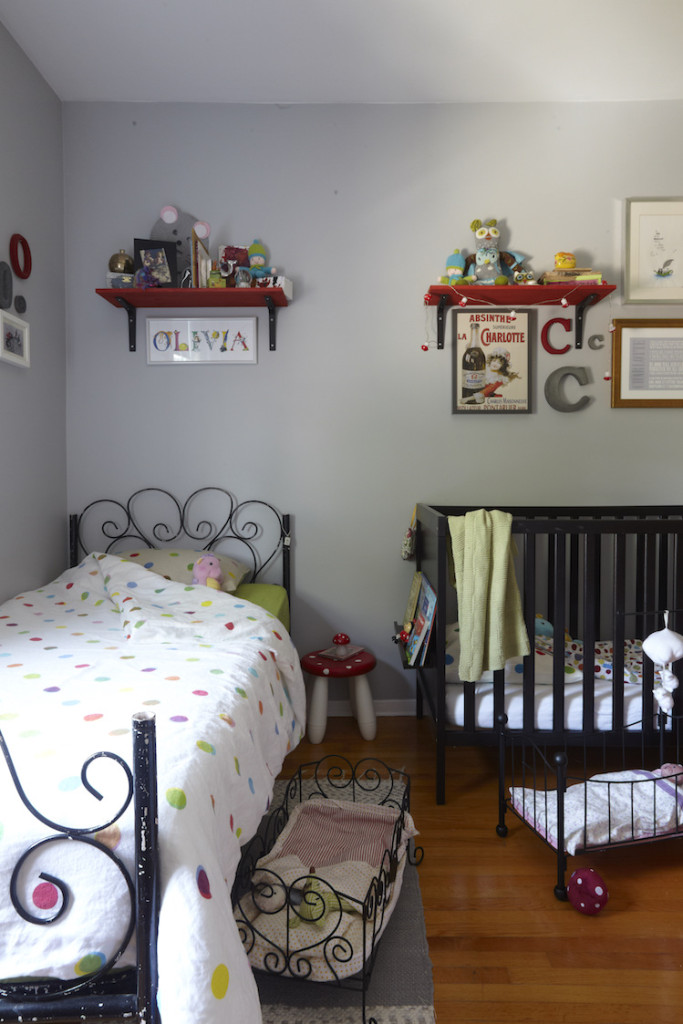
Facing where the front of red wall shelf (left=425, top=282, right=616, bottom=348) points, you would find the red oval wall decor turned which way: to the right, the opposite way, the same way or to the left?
to the left

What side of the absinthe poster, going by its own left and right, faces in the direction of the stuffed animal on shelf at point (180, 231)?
right

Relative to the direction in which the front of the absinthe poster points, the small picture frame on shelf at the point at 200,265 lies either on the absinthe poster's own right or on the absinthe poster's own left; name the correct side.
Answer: on the absinthe poster's own right

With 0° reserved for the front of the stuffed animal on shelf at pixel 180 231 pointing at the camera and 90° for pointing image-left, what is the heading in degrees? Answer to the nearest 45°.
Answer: approximately 0°
